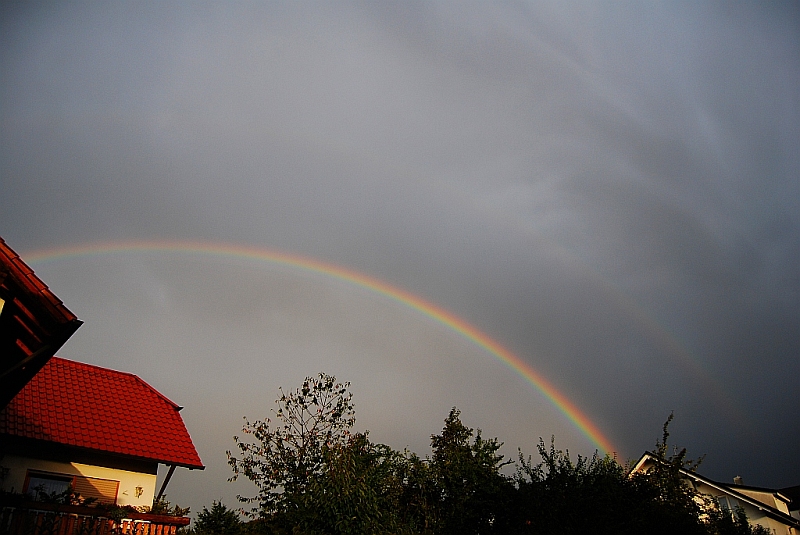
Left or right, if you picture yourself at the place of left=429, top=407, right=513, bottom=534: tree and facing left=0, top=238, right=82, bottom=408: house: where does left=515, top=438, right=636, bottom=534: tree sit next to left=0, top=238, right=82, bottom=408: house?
left

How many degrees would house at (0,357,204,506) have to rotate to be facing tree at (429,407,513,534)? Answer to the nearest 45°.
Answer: approximately 90° to its left

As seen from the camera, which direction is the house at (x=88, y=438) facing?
toward the camera

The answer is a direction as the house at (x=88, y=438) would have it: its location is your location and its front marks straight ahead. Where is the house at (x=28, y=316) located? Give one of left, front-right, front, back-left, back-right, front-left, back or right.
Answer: front

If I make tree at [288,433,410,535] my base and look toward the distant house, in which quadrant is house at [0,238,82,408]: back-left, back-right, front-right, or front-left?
back-right

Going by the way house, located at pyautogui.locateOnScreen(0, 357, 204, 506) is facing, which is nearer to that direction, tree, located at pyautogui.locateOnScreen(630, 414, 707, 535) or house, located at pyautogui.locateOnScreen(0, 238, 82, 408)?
the house

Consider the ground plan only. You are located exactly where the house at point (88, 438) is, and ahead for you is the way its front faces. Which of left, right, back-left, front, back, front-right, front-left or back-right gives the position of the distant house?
left

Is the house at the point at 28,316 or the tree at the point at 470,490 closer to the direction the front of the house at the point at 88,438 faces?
the house
